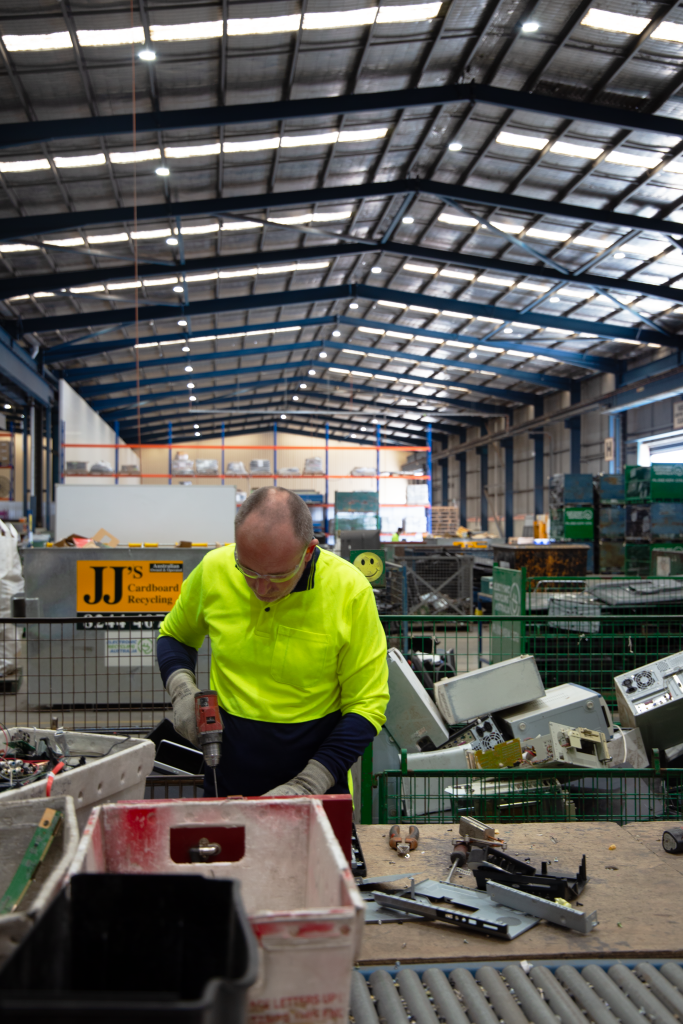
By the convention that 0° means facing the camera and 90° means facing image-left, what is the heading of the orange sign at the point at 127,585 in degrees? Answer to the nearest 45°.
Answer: approximately 0°

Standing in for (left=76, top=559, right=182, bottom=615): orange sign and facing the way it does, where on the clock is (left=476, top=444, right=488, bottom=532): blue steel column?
The blue steel column is roughly at 7 o'clock from the orange sign.

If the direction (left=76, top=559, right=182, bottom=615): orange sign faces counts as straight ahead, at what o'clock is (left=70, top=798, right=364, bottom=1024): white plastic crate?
The white plastic crate is roughly at 12 o'clock from the orange sign.

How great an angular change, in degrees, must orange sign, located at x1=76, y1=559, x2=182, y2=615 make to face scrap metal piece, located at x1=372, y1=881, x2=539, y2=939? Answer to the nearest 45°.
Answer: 0° — it already faces it

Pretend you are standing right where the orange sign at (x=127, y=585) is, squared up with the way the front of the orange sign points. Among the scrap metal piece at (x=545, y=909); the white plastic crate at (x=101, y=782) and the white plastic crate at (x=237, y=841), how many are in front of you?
3

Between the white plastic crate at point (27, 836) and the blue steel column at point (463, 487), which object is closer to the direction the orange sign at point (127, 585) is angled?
the white plastic crate

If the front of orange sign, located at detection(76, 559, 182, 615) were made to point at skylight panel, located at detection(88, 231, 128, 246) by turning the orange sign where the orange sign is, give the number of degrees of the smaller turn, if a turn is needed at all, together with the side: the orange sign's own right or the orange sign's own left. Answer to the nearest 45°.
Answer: approximately 180°

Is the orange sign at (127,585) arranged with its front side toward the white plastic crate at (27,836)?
yes

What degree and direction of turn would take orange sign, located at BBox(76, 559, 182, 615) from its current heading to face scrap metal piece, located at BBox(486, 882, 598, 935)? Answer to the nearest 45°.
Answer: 0° — it already faces it

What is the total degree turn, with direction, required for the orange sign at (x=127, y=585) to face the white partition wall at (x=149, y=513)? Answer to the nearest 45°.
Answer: approximately 180°

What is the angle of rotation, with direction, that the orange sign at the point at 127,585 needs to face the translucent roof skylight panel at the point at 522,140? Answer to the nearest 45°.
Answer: approximately 135° to its left
